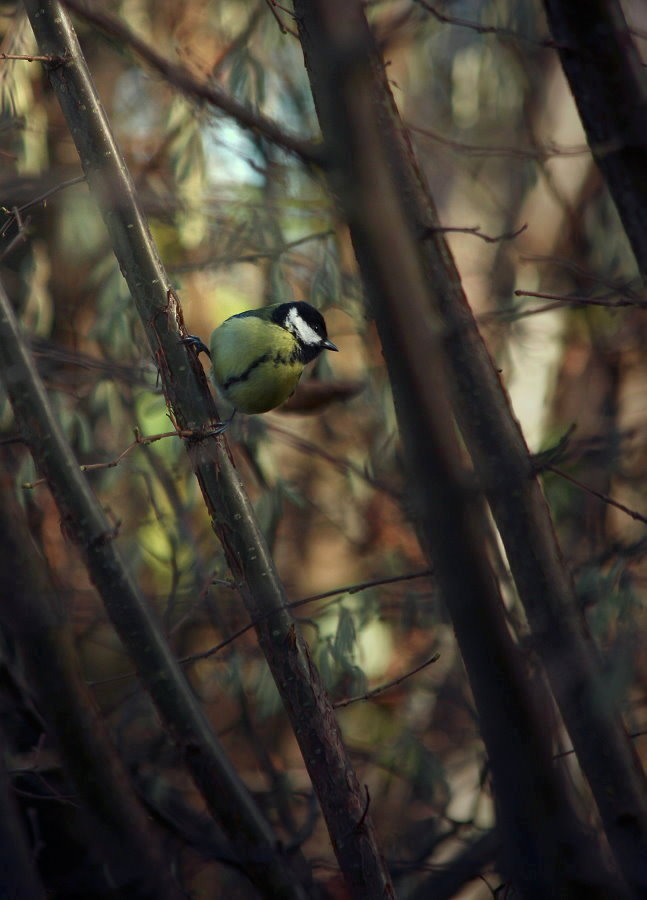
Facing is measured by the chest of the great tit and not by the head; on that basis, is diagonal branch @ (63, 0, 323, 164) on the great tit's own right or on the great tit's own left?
on the great tit's own right
